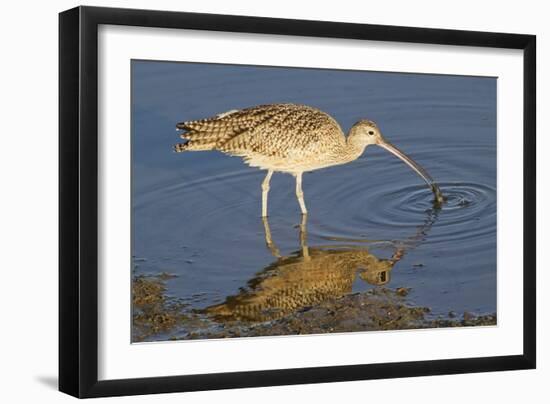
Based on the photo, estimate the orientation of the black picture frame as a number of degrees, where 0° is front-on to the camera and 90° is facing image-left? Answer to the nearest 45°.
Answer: approximately 315°
